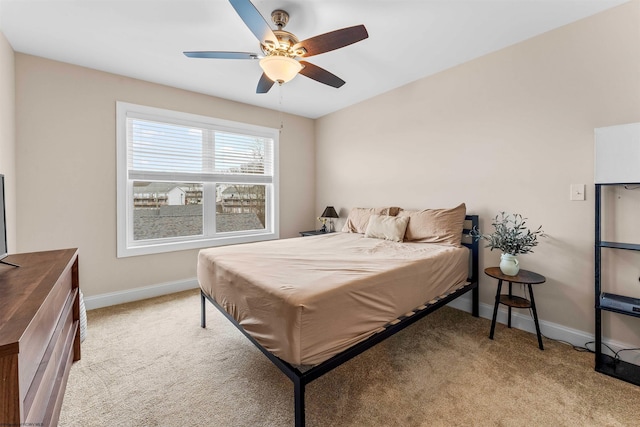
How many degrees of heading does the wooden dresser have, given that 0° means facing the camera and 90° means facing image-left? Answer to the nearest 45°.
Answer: approximately 270°

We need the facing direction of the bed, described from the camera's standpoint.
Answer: facing the viewer and to the left of the viewer

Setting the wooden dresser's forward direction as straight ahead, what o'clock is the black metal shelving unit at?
The black metal shelving unit is roughly at 1 o'clock from the wooden dresser.

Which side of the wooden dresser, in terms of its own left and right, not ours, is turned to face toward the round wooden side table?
front

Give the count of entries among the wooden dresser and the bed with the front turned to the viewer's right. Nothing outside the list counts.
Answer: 1

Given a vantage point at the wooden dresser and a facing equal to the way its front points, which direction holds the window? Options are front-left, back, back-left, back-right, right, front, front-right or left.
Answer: front-left

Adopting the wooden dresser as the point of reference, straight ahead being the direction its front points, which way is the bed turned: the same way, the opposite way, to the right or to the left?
the opposite way

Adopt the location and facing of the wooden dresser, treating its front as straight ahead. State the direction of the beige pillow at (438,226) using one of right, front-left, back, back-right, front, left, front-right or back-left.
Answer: front

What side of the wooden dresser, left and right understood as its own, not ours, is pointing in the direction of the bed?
front
